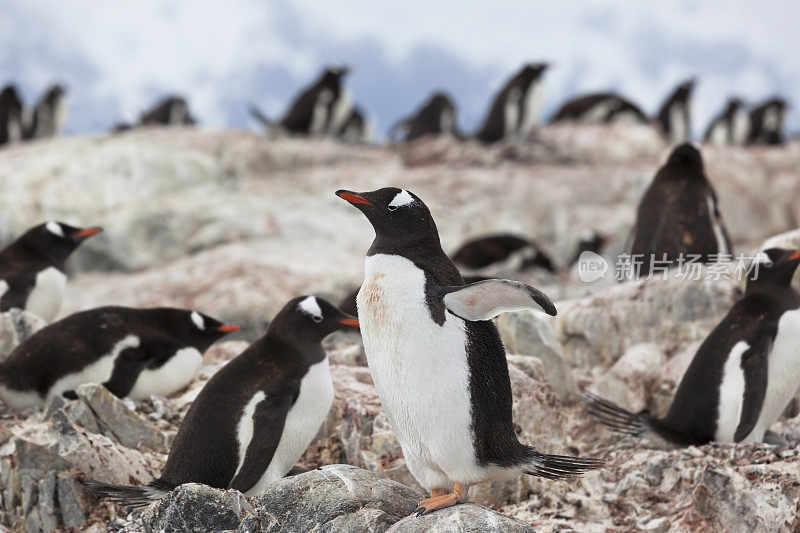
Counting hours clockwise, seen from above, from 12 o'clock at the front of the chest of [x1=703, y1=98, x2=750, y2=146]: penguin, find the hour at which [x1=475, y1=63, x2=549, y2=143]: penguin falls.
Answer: [x1=475, y1=63, x2=549, y2=143]: penguin is roughly at 4 o'clock from [x1=703, y1=98, x2=750, y2=146]: penguin.

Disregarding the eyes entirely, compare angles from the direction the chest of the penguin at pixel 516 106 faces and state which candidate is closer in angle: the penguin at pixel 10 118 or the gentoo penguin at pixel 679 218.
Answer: the gentoo penguin

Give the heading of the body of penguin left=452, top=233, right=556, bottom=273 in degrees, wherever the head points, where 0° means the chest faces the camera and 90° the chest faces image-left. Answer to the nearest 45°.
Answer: approximately 270°

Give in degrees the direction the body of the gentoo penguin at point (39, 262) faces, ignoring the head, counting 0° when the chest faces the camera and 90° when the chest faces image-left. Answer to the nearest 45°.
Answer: approximately 270°

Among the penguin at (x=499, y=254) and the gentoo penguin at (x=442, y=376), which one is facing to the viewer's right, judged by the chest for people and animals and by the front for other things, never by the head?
the penguin

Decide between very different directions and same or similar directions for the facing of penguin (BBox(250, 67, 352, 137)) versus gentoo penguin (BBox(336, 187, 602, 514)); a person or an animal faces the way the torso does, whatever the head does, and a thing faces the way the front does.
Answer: very different directions

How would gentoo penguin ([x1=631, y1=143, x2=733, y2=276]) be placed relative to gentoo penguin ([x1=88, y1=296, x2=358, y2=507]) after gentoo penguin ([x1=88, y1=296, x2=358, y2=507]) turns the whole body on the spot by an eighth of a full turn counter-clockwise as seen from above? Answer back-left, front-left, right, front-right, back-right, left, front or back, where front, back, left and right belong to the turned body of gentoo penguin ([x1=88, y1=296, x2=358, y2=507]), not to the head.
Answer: front

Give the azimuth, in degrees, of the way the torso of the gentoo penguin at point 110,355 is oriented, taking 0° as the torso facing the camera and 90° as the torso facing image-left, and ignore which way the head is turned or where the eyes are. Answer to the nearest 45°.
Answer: approximately 270°

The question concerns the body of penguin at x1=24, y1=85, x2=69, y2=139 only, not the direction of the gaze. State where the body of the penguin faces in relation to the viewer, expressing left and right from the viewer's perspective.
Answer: facing to the right of the viewer
